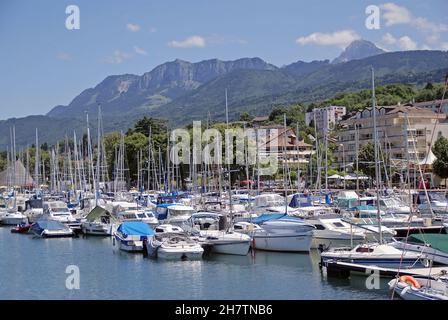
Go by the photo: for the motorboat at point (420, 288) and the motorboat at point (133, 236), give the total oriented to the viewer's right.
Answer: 0

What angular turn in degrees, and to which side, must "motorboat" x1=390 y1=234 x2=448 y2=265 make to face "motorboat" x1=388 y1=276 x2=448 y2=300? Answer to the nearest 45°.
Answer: approximately 90° to its left

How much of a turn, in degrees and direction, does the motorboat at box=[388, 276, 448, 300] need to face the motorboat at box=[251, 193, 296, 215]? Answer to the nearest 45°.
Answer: approximately 90° to its right

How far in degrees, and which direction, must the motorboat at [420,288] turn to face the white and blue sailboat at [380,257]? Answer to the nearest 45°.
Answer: approximately 90° to its right

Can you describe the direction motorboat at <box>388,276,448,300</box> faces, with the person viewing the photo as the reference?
facing to the left of the viewer

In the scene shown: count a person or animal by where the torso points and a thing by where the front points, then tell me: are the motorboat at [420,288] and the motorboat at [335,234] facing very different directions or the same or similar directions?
very different directions

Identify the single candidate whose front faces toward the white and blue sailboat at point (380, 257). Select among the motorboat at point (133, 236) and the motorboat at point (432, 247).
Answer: the motorboat at point (432, 247)

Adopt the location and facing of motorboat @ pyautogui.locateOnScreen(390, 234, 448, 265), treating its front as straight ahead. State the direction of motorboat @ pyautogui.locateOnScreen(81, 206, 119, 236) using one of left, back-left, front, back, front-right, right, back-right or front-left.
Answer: front-right

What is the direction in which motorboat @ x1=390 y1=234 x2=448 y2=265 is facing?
to the viewer's left

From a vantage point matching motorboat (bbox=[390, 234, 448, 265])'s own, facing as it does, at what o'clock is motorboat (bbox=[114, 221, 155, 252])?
motorboat (bbox=[114, 221, 155, 252]) is roughly at 1 o'clock from motorboat (bbox=[390, 234, 448, 265]).
